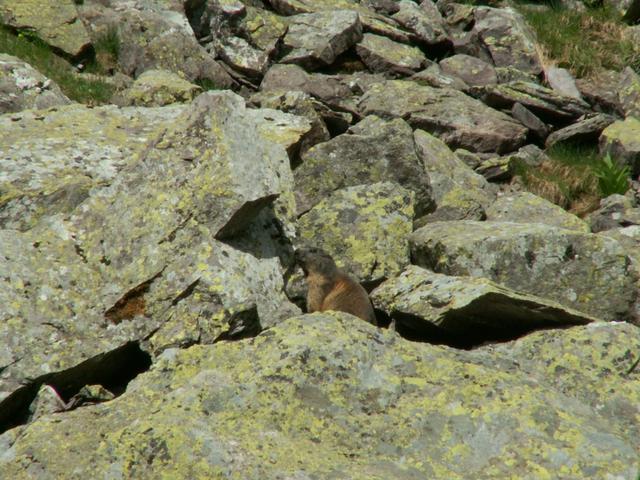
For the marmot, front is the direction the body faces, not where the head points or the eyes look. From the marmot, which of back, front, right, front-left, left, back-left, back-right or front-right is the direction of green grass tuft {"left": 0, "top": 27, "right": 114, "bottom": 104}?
front-right

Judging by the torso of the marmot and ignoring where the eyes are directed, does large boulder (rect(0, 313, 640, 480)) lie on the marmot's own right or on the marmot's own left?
on the marmot's own left

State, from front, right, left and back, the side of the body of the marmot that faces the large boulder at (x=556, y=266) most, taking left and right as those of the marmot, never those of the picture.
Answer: back

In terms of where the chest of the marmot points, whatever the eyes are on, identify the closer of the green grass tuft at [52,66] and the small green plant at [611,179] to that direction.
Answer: the green grass tuft

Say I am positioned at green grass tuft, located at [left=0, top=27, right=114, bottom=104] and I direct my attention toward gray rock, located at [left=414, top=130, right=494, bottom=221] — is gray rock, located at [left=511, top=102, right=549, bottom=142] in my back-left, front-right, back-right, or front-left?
front-left

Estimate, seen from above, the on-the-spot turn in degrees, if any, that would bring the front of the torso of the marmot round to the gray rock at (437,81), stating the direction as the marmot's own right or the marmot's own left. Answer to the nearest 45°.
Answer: approximately 90° to the marmot's own right

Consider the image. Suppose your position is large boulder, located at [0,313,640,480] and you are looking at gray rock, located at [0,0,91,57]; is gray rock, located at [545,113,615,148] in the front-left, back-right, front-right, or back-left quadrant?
front-right

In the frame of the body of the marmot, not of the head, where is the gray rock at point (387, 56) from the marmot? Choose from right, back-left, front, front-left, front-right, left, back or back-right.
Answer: right

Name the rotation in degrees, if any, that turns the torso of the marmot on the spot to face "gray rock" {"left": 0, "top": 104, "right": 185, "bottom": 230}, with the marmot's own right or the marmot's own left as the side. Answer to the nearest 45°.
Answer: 0° — it already faces it

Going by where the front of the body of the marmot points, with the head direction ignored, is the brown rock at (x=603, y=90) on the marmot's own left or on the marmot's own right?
on the marmot's own right

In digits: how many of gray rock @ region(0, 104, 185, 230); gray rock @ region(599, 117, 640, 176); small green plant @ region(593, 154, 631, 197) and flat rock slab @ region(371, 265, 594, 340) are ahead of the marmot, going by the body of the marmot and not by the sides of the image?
1

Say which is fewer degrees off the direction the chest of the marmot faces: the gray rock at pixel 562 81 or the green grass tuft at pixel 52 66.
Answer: the green grass tuft

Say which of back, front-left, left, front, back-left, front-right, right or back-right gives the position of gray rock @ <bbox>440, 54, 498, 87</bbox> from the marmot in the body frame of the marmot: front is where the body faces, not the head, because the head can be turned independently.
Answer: right

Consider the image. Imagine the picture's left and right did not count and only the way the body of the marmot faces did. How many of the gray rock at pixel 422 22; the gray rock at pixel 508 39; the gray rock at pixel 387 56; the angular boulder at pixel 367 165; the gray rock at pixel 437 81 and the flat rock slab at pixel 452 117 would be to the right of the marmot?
6

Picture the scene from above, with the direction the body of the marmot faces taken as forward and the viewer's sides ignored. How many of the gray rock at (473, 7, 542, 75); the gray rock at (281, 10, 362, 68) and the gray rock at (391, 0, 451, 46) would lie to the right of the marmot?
3

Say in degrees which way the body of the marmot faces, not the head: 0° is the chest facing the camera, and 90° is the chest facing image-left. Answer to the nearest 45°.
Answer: approximately 90°
